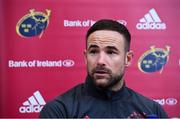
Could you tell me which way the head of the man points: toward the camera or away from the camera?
toward the camera

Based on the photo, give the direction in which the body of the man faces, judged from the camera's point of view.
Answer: toward the camera
